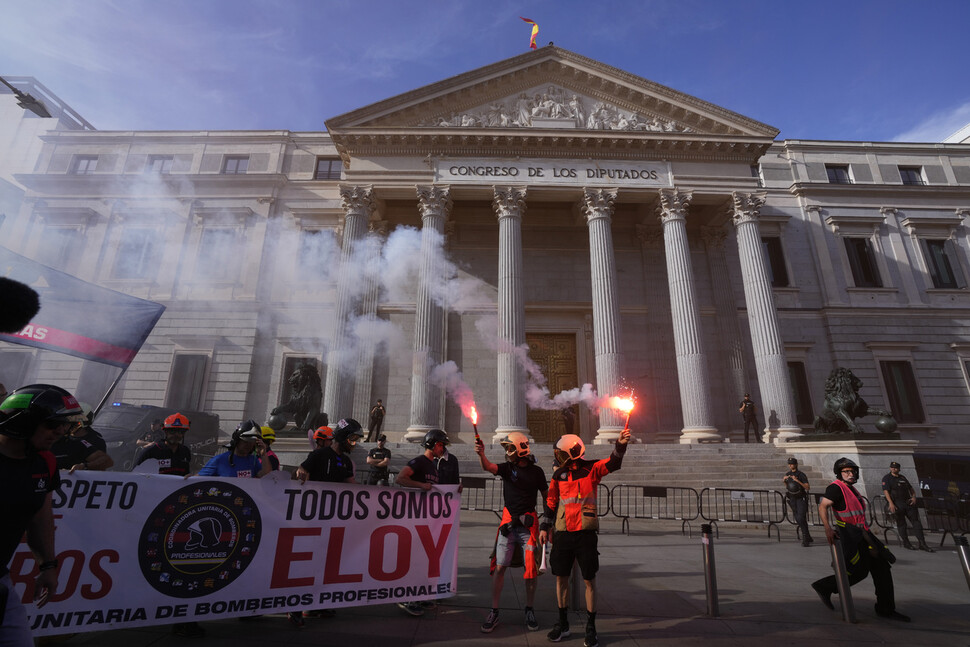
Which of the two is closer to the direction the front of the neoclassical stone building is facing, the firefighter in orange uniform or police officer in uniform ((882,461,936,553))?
the firefighter in orange uniform

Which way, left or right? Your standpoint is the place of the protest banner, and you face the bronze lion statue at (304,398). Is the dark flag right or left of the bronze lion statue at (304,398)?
left

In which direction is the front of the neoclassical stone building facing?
toward the camera

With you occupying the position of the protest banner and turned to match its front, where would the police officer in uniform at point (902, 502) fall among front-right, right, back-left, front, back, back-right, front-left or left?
left

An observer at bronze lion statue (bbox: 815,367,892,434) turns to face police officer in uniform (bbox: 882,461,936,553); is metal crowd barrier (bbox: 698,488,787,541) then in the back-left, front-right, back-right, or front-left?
front-right

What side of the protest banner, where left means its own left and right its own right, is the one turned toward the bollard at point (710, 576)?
left

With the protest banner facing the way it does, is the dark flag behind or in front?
behind

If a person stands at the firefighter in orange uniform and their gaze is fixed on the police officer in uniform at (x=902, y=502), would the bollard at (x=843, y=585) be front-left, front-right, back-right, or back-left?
front-right

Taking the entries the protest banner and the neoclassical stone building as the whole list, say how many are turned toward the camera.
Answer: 2

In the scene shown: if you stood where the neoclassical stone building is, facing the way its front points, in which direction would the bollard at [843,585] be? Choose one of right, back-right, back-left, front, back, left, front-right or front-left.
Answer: front

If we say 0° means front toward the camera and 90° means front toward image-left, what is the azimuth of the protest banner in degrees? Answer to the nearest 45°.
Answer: approximately 0°
